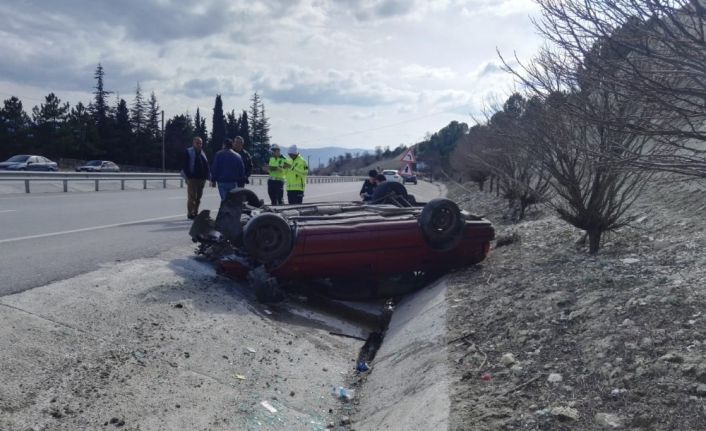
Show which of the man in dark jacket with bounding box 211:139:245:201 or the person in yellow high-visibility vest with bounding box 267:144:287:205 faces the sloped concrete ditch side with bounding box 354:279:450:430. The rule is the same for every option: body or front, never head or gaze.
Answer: the person in yellow high-visibility vest

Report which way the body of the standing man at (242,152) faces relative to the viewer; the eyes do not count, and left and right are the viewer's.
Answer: facing the viewer and to the left of the viewer

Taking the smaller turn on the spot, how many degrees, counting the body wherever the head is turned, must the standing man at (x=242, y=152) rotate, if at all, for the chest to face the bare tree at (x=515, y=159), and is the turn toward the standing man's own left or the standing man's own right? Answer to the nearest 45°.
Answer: approximately 135° to the standing man's own left

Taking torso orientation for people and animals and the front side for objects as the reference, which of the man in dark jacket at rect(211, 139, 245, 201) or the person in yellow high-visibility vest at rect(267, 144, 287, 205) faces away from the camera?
the man in dark jacket

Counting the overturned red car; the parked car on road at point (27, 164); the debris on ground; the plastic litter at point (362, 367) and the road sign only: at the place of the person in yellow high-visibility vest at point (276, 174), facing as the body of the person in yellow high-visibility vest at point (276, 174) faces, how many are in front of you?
3

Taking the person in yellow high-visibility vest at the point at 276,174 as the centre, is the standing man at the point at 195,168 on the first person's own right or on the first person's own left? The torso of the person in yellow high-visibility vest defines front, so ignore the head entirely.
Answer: on the first person's own right

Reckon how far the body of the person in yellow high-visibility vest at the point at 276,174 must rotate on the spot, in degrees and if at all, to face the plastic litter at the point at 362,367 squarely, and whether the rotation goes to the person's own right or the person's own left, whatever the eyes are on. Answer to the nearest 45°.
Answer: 0° — they already face it

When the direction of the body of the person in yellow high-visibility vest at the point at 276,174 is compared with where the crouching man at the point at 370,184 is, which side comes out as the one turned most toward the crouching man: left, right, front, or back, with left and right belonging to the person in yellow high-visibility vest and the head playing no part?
left

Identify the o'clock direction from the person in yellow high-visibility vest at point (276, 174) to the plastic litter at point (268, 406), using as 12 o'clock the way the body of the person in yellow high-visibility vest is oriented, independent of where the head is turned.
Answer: The plastic litter is roughly at 12 o'clock from the person in yellow high-visibility vest.

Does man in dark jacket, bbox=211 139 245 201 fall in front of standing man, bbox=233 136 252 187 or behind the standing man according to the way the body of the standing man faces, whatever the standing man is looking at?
in front

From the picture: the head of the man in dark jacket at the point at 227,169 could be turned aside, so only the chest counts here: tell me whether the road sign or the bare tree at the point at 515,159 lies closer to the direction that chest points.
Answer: the road sign

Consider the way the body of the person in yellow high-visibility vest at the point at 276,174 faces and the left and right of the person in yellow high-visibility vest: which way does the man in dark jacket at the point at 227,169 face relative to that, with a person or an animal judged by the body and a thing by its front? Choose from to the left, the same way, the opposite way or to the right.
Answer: the opposite way

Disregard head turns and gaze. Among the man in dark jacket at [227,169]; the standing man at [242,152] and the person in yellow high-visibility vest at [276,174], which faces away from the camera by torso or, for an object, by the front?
the man in dark jacket

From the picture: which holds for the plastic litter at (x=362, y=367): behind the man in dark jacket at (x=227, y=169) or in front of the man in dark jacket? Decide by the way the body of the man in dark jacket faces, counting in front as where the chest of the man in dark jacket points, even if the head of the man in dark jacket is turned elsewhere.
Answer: behind

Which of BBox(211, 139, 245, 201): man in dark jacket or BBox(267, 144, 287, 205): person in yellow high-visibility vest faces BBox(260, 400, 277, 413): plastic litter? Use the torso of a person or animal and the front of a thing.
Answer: the person in yellow high-visibility vest

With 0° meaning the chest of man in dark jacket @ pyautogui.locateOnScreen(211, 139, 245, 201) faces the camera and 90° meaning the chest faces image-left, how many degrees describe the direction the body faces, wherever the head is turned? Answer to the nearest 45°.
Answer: approximately 180°

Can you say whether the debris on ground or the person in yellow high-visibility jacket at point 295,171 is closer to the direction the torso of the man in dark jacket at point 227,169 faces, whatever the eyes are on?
the person in yellow high-visibility jacket

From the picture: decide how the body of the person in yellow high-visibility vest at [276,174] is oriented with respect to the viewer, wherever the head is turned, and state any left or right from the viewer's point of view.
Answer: facing the viewer

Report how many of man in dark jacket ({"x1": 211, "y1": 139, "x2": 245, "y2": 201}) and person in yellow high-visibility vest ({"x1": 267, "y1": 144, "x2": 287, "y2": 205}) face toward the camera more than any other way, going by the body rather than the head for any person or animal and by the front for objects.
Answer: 1

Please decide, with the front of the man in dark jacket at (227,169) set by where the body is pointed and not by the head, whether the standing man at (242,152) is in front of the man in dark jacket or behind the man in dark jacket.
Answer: in front
